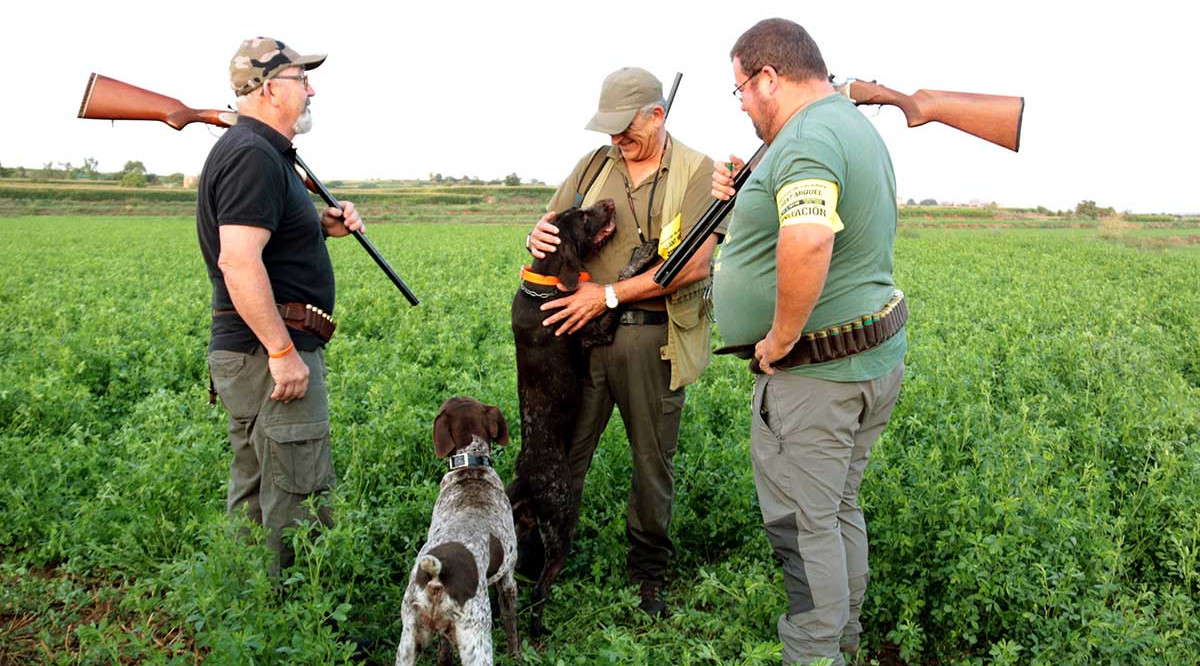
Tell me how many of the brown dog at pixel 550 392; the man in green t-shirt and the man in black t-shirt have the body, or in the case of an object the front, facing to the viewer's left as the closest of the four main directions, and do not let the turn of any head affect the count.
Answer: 1

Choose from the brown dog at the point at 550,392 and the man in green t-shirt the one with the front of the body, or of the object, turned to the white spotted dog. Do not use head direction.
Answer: the man in green t-shirt

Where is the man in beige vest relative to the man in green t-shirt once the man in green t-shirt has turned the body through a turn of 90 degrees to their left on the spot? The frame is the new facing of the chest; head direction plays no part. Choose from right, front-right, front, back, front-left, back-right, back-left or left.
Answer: back-right

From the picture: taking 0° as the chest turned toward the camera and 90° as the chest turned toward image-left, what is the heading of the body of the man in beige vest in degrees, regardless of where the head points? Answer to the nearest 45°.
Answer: approximately 45°

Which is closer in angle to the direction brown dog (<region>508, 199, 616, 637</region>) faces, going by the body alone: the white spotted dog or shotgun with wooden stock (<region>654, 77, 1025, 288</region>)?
the shotgun with wooden stock

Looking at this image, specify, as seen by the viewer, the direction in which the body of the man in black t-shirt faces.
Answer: to the viewer's right

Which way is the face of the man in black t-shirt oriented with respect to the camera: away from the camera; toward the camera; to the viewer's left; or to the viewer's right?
to the viewer's right

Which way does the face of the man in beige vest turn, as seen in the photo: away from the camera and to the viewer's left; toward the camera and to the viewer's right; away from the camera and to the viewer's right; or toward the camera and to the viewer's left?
toward the camera and to the viewer's left

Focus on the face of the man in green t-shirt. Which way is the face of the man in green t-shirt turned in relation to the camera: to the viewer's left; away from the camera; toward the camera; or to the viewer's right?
to the viewer's left

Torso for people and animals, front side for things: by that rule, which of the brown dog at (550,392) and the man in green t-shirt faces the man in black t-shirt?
the man in green t-shirt

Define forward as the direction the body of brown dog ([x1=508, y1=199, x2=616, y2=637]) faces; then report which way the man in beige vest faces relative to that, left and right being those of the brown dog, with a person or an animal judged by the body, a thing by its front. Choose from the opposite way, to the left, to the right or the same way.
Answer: the opposite way

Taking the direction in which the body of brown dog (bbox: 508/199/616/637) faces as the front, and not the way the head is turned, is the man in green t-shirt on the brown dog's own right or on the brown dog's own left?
on the brown dog's own right

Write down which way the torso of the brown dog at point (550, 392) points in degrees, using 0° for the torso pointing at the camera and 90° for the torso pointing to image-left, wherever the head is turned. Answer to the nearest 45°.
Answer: approximately 225°

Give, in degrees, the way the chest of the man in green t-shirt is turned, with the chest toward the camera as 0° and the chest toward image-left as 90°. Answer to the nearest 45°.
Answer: approximately 90°

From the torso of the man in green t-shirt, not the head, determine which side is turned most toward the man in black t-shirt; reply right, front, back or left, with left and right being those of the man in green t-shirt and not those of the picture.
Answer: front

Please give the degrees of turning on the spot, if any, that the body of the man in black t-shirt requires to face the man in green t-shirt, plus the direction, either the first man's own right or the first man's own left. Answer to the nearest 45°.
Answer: approximately 45° to the first man's own right
